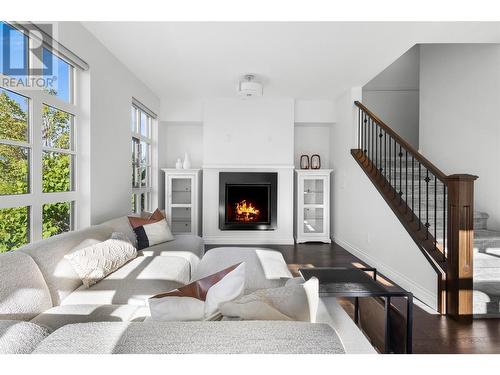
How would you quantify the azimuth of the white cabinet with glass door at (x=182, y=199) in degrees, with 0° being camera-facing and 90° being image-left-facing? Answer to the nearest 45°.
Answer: approximately 0°

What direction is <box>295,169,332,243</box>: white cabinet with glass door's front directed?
toward the camera

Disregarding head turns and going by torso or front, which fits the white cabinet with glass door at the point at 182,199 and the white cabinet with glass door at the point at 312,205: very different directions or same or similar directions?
same or similar directions

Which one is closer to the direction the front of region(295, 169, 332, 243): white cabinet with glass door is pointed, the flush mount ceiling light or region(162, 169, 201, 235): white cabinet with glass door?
the flush mount ceiling light

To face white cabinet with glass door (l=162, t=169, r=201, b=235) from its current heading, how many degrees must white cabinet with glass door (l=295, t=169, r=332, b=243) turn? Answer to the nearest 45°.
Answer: approximately 90° to its right

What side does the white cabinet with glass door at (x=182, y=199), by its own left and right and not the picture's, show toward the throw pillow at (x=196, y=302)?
front

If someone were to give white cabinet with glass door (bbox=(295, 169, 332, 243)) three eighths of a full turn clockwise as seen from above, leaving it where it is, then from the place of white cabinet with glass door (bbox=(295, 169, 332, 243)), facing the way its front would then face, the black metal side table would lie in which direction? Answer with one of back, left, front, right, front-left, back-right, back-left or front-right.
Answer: back-left

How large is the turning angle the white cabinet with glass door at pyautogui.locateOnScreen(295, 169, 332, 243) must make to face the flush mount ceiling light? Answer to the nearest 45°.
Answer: approximately 45° to its right

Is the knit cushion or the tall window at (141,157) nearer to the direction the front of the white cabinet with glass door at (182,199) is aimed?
the knit cushion

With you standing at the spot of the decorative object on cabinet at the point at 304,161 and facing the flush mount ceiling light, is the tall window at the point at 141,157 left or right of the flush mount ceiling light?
right

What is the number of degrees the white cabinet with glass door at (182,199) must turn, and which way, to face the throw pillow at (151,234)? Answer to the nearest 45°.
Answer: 0° — it already faces it

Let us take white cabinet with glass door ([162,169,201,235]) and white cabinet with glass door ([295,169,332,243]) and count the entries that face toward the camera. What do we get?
2

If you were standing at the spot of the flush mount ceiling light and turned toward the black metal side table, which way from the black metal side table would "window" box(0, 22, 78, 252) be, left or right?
right

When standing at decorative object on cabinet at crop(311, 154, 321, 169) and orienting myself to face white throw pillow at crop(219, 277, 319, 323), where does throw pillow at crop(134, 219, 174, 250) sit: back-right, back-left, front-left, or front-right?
front-right

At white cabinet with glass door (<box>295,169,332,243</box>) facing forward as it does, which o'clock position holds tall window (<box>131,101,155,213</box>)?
The tall window is roughly at 2 o'clock from the white cabinet with glass door.

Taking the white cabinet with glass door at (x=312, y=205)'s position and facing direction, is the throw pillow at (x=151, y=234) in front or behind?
in front
